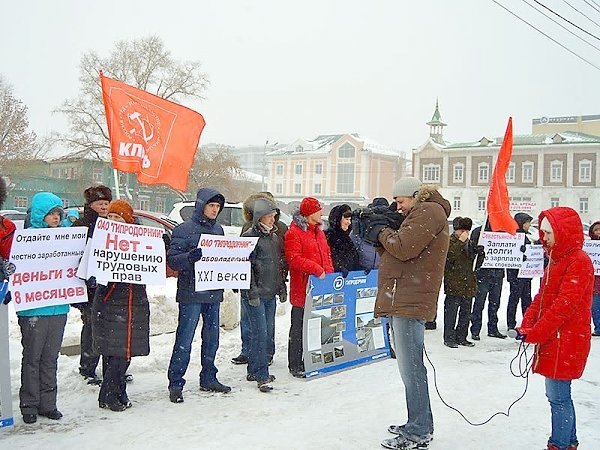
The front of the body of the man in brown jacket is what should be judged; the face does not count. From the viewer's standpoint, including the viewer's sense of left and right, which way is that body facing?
facing to the left of the viewer

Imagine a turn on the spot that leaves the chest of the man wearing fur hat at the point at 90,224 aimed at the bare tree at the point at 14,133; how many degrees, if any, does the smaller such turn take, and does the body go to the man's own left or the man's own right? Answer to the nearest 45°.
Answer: approximately 135° to the man's own left

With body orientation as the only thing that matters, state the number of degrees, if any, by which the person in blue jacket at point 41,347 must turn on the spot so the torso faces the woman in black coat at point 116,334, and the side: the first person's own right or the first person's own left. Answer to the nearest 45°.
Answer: approximately 45° to the first person's own left

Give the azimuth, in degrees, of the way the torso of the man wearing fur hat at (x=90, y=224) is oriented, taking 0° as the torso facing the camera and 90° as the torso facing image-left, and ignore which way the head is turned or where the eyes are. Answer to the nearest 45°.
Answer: approximately 315°

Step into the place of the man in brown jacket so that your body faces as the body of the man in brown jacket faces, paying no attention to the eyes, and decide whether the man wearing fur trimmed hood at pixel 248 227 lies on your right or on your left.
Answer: on your right

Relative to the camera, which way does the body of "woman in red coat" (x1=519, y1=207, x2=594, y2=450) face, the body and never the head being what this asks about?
to the viewer's left

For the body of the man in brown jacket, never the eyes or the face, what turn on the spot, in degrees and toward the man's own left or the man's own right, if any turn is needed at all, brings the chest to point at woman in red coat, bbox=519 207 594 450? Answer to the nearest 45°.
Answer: approximately 180°

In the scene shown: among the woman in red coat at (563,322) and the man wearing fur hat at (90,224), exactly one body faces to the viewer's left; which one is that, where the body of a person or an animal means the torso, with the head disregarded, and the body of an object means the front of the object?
the woman in red coat

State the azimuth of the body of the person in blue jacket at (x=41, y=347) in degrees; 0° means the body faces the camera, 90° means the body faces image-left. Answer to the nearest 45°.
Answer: approximately 315°
